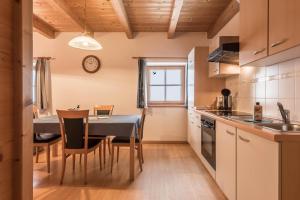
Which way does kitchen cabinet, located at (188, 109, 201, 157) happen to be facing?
to the viewer's left

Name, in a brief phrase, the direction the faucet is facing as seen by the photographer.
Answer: facing to the left of the viewer

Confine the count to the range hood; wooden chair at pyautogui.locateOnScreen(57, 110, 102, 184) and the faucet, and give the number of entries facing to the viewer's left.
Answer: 2

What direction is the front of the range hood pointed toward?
to the viewer's left

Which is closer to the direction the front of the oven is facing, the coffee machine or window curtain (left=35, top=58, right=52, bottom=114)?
the window curtain

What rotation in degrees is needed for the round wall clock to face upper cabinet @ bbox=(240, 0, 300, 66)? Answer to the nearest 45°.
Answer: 0° — it already faces it

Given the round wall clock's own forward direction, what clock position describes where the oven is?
The oven is roughly at 11 o'clock from the round wall clock.

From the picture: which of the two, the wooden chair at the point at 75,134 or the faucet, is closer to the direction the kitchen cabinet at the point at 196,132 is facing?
the wooden chair

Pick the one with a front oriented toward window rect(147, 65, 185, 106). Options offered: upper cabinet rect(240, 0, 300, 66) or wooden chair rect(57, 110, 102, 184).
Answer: the wooden chair

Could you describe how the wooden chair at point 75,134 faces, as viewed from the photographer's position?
facing away from the viewer and to the right of the viewer

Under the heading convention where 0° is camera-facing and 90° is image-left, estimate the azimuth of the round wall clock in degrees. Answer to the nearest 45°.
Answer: approximately 0°

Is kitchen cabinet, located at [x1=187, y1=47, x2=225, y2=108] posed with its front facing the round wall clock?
yes

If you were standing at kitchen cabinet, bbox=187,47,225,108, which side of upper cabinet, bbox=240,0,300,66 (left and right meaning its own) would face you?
right

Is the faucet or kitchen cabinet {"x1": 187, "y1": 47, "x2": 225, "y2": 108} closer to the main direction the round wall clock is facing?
the faucet

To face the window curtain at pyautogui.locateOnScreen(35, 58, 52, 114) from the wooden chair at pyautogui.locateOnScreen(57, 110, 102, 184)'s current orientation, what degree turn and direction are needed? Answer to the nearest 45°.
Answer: approximately 45° to its left

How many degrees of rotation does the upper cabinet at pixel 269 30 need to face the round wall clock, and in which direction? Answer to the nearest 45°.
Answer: approximately 90° to its right

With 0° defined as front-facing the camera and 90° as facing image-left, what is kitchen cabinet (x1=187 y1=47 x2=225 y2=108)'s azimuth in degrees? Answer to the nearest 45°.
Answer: approximately 90°
